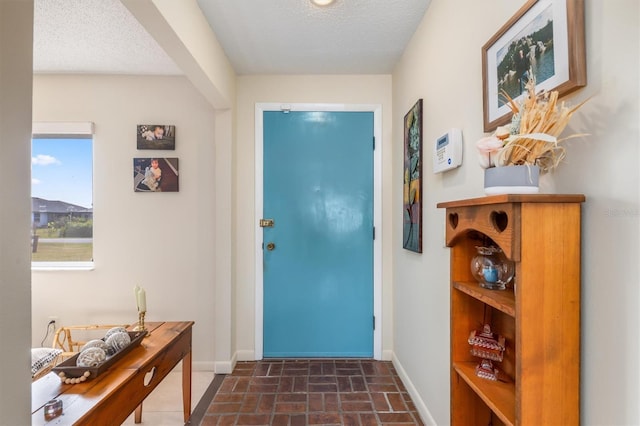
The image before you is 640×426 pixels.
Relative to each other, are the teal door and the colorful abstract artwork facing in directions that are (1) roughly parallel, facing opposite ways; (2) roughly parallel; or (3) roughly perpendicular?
roughly perpendicular

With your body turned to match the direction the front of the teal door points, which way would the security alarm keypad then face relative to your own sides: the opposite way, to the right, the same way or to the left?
to the right

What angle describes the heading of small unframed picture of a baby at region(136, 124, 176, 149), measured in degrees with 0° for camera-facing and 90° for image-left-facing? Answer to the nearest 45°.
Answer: approximately 0°

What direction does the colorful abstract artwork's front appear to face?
to the viewer's left

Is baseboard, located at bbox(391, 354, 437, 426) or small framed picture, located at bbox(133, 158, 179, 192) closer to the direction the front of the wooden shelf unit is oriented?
the small framed picture

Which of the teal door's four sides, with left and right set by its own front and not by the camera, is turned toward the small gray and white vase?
front

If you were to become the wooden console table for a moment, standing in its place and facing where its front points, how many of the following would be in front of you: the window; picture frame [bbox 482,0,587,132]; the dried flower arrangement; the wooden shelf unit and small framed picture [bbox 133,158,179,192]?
3

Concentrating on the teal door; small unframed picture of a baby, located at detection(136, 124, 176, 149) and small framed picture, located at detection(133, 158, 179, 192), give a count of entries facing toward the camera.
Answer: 3

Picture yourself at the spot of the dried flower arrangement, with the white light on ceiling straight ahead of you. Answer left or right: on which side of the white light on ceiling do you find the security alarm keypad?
right

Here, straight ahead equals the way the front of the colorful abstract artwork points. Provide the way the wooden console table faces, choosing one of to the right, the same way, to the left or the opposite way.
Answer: the opposite way

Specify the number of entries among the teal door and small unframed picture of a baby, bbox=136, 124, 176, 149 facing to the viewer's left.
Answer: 0

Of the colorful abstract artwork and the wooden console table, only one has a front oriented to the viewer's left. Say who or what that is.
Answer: the colorful abstract artwork

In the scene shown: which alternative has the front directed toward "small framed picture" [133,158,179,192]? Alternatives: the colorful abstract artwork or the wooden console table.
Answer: the colorful abstract artwork
